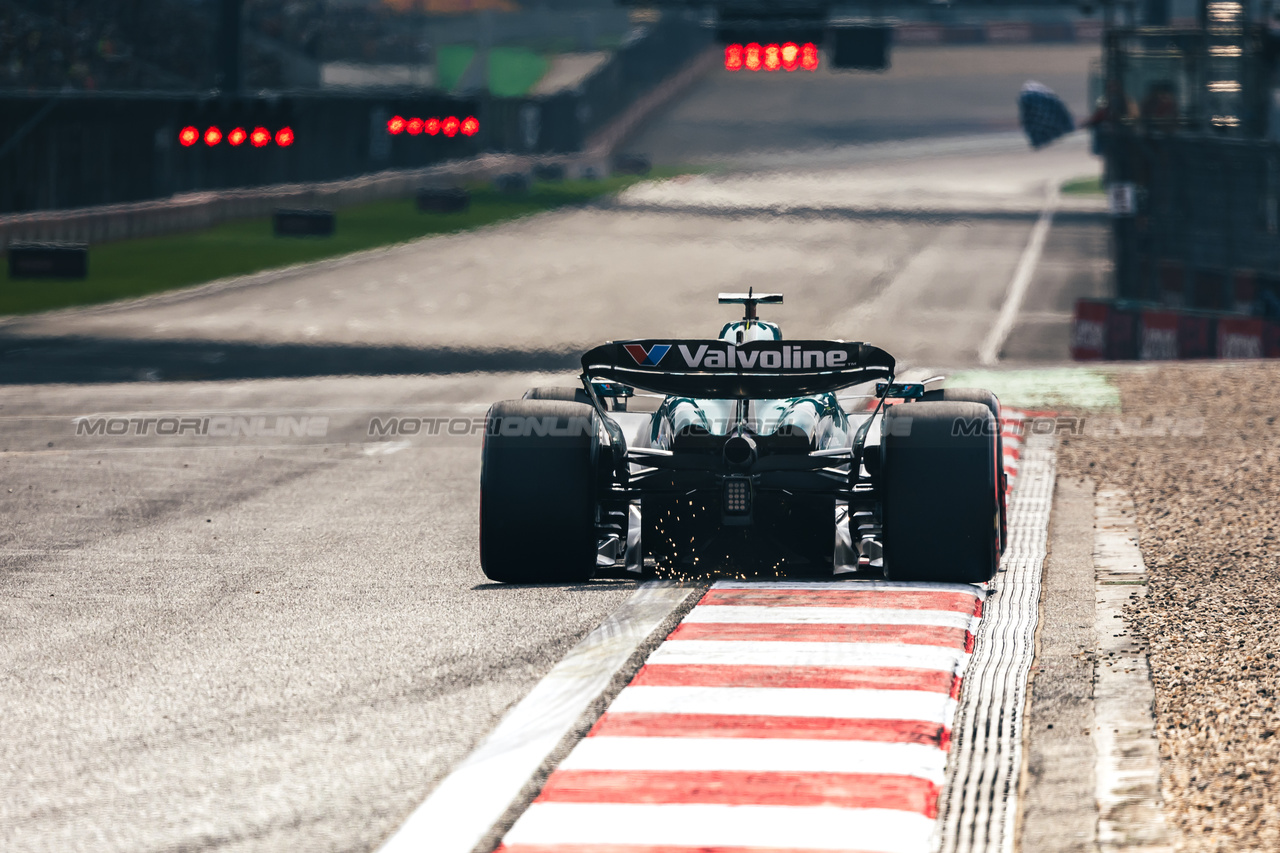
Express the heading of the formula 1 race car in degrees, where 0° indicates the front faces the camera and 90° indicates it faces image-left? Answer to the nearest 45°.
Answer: approximately 180°

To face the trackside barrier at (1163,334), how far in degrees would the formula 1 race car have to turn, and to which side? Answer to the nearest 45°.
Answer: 0° — it already faces it

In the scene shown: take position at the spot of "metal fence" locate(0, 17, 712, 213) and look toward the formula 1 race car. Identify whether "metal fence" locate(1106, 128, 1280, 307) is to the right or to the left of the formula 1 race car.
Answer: left

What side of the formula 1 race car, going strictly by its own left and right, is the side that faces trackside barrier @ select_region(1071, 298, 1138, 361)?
front

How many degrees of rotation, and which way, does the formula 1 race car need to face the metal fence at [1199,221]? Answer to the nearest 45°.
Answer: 0° — it already faces it

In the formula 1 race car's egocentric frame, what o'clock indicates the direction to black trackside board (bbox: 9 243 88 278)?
The black trackside board is roughly at 11 o'clock from the formula 1 race car.

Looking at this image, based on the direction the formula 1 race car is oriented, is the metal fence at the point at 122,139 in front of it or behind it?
in front
